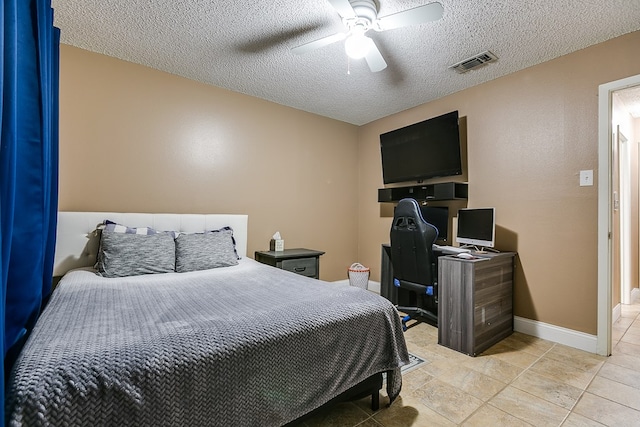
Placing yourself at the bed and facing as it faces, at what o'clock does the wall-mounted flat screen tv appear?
The wall-mounted flat screen tv is roughly at 8 o'clock from the bed.

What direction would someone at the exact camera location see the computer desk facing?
facing the viewer and to the left of the viewer

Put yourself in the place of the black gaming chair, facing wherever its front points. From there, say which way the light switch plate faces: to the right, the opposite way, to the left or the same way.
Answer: the opposite way

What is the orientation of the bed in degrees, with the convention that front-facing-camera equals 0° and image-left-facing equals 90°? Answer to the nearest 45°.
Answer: approximately 0°

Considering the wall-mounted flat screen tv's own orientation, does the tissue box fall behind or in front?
in front

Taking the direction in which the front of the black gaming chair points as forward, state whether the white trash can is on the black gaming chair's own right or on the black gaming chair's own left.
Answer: on the black gaming chair's own left

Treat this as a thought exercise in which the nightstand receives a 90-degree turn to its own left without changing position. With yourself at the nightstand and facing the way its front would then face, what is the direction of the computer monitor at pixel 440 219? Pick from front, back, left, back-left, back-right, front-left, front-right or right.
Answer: front-right
